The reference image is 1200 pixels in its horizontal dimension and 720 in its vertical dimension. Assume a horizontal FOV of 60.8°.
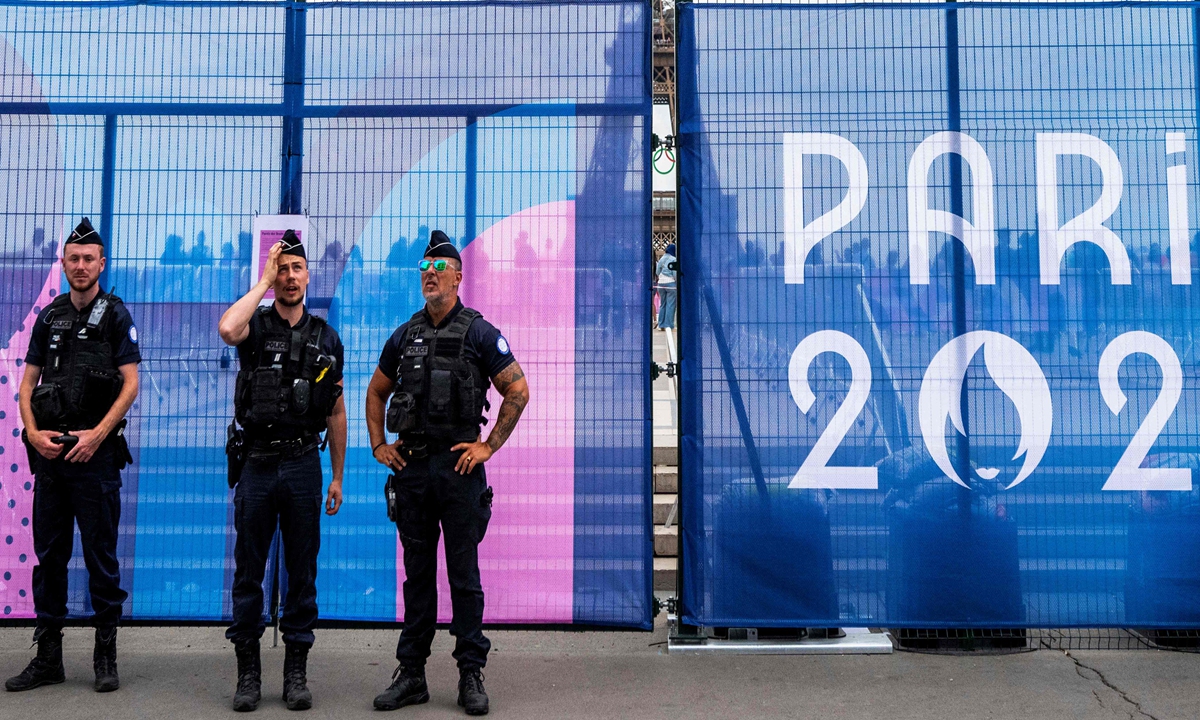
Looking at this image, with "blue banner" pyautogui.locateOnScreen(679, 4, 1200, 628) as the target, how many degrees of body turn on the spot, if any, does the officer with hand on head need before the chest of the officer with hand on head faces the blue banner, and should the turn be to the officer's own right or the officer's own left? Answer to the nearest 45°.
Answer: approximately 90° to the officer's own left

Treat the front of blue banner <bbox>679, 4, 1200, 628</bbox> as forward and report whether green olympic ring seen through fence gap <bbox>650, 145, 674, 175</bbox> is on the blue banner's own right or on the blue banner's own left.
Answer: on the blue banner's own right

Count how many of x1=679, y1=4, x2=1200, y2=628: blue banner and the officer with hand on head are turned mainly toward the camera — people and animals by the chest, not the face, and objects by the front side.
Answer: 2

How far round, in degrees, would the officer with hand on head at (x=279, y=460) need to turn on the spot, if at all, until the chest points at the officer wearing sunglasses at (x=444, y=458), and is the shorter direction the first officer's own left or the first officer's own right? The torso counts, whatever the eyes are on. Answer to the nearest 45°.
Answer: approximately 90° to the first officer's own left

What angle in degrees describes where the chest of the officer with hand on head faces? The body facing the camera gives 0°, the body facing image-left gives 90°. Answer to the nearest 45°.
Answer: approximately 0°

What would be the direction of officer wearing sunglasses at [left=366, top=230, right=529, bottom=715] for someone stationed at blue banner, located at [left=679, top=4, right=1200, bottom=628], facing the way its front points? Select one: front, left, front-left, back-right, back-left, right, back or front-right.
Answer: front-right

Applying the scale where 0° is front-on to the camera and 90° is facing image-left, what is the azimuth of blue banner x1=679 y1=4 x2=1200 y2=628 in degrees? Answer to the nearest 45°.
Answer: approximately 0°
